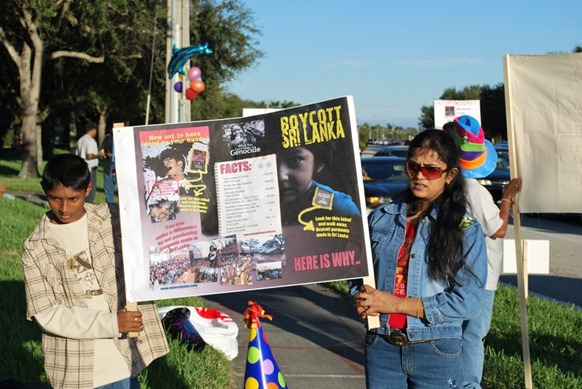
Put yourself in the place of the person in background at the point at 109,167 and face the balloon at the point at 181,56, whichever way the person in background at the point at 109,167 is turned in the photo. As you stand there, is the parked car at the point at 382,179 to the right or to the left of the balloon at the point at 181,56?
left

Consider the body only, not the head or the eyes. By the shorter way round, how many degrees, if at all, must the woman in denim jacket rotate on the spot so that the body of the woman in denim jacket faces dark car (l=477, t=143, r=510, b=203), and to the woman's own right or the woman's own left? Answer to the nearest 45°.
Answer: approximately 135° to the woman's own right

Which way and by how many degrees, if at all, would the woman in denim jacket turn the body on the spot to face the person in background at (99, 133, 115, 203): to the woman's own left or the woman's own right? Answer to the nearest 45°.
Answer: approximately 90° to the woman's own right

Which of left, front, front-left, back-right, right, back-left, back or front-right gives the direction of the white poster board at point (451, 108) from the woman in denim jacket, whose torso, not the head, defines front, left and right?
back-right

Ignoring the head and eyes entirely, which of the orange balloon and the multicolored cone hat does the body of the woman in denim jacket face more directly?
the multicolored cone hat

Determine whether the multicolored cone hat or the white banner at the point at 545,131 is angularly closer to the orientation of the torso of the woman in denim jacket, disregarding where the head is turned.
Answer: the multicolored cone hat

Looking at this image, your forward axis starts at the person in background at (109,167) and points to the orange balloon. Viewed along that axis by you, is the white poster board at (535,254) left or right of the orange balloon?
right

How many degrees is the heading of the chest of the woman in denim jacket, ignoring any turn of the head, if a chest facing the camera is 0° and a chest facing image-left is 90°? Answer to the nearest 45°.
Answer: approximately 45°

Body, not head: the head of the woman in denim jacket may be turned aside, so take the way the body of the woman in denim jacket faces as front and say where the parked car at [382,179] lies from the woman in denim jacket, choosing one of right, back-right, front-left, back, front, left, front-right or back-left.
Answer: back-right
